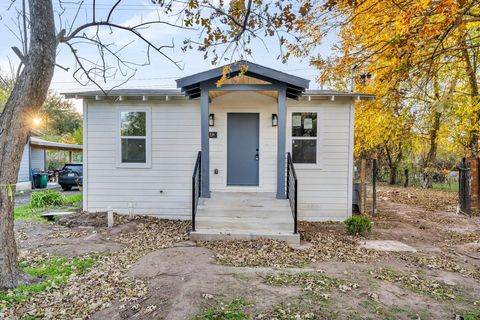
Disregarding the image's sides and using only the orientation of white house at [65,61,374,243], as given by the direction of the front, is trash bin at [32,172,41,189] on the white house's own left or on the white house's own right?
on the white house's own right

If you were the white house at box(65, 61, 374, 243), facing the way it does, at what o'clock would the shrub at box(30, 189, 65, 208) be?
The shrub is roughly at 4 o'clock from the white house.

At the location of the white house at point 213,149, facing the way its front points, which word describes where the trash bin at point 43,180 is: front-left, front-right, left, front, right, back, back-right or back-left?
back-right

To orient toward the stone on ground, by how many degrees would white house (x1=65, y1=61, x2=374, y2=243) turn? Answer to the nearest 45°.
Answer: approximately 45° to its left

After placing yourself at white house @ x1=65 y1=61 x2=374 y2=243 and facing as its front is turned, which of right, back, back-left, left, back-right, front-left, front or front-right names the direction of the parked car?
back-right

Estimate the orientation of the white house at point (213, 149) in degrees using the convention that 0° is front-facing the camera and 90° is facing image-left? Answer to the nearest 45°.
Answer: approximately 0°
